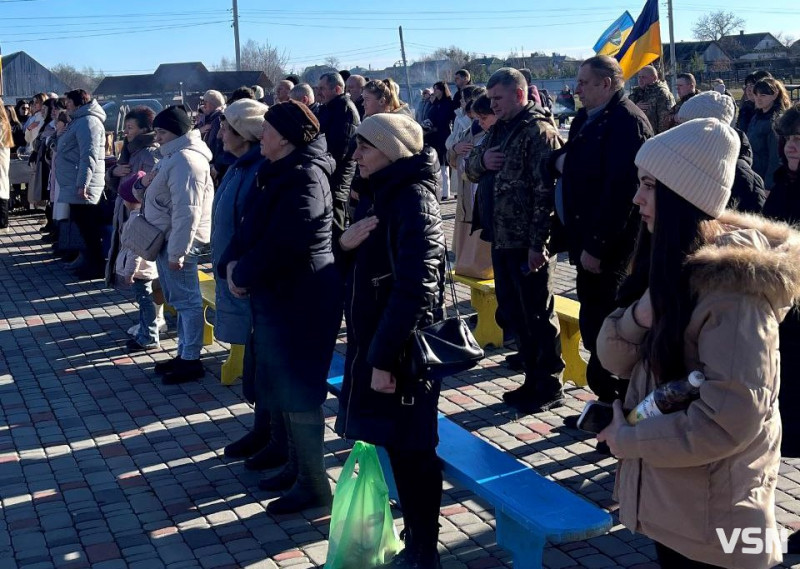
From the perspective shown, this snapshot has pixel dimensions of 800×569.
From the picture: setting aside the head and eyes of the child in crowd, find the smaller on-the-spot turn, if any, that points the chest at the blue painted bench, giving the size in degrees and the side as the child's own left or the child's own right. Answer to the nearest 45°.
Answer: approximately 90° to the child's own left

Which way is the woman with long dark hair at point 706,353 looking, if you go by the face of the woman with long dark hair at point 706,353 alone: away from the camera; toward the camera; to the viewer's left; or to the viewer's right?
to the viewer's left

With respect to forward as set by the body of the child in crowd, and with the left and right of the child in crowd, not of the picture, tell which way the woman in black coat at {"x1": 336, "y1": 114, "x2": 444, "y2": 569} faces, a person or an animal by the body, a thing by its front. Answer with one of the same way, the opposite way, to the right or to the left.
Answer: the same way

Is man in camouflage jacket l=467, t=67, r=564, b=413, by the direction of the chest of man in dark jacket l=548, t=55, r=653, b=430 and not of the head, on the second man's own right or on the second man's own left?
on the second man's own right

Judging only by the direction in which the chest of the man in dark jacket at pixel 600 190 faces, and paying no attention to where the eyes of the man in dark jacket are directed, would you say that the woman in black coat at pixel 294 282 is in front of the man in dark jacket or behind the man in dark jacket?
in front

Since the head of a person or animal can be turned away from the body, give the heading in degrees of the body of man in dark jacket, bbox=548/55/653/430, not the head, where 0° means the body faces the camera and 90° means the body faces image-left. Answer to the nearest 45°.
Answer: approximately 90°

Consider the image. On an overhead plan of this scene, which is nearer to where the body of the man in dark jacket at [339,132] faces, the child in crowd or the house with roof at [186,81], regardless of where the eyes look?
the child in crowd

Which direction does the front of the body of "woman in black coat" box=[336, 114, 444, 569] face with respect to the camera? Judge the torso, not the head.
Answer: to the viewer's left

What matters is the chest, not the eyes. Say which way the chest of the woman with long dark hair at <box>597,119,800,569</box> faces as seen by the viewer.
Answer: to the viewer's left

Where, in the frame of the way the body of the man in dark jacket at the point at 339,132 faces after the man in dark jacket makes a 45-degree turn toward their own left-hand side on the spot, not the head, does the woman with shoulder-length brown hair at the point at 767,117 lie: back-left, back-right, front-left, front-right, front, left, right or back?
back-left

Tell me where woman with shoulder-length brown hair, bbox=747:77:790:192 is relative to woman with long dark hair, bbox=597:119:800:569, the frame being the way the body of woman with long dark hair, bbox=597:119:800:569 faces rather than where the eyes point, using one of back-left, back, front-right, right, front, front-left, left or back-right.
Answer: right

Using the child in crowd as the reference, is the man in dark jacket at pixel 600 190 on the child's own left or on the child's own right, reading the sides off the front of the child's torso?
on the child's own left

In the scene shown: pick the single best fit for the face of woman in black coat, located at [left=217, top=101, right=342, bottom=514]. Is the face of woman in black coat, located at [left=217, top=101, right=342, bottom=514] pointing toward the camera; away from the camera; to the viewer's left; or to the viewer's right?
to the viewer's left

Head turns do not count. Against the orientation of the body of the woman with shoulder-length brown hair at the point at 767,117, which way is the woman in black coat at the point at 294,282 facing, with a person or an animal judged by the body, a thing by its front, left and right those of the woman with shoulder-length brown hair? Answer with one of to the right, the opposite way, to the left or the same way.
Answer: the same way
